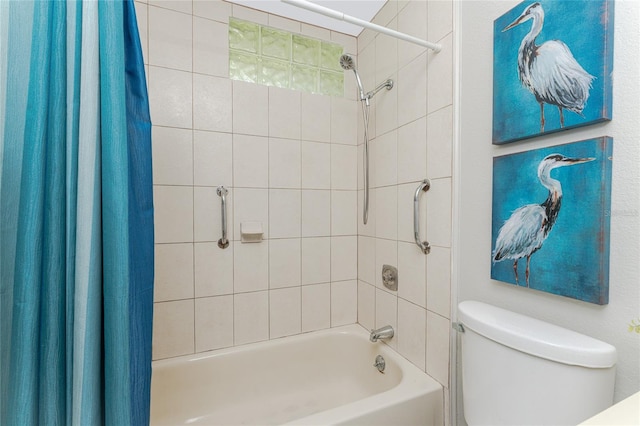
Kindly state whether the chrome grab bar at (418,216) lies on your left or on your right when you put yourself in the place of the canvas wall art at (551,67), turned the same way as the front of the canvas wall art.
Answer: on your right

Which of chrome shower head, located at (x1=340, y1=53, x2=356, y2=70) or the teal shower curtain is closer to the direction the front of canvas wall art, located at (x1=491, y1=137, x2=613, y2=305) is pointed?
the teal shower curtain

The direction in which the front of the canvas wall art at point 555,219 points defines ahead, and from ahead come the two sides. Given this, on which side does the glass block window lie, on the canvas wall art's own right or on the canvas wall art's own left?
on the canvas wall art's own right

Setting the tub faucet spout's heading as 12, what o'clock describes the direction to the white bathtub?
The white bathtub is roughly at 1 o'clock from the tub faucet spout.

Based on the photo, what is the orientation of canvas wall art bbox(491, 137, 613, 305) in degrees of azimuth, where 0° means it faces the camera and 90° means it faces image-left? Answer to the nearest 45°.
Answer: approximately 45°

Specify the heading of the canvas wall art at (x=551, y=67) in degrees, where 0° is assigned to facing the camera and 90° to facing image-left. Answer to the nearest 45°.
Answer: approximately 45°
